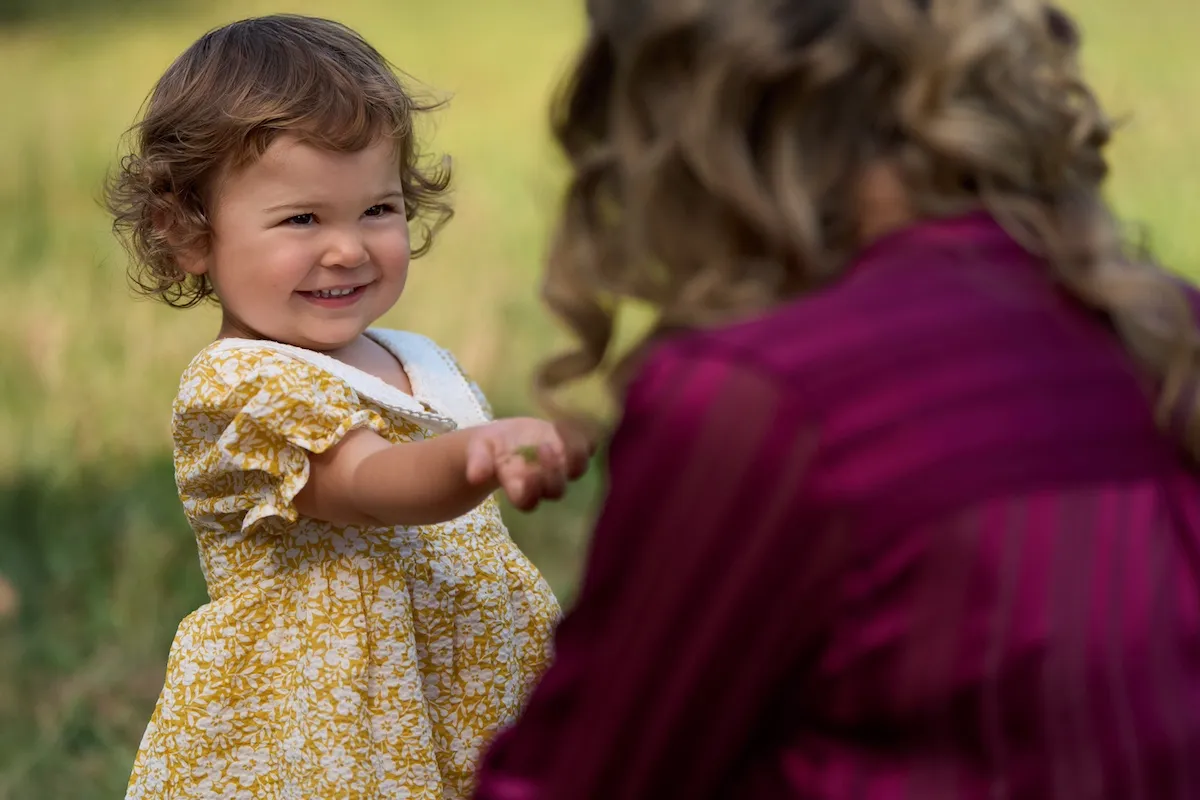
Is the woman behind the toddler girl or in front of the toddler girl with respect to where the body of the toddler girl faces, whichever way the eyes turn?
in front

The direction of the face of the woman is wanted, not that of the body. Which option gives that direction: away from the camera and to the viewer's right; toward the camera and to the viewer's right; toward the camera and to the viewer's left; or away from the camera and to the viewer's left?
away from the camera and to the viewer's left

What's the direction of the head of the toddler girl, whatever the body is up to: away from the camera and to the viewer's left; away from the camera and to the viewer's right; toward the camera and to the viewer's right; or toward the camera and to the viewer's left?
toward the camera and to the viewer's right

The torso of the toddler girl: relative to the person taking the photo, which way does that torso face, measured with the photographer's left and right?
facing the viewer and to the right of the viewer
